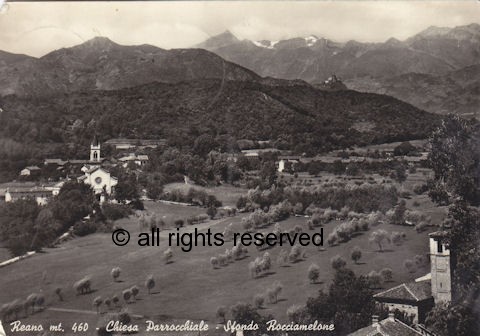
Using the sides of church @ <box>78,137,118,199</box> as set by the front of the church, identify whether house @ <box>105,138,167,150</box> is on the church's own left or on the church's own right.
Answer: on the church's own left

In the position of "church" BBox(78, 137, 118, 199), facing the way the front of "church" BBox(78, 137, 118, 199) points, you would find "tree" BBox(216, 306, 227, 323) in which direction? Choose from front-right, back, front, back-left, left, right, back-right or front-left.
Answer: front-left

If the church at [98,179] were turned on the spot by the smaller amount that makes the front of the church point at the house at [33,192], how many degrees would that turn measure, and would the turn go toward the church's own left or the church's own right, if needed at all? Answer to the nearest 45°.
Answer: approximately 90° to the church's own right

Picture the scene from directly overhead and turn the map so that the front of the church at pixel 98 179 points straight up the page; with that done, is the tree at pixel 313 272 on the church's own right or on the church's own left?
on the church's own left

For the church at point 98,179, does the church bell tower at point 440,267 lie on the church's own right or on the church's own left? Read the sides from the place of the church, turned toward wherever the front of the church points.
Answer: on the church's own left

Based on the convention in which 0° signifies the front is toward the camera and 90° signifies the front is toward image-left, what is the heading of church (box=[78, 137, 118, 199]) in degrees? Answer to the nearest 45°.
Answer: approximately 0°
